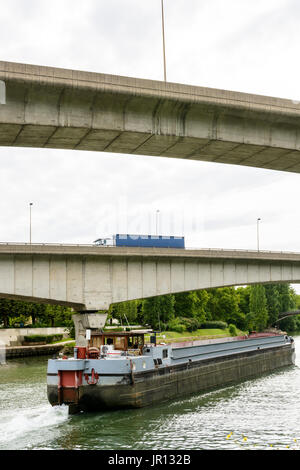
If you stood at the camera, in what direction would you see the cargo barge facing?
facing away from the viewer and to the right of the viewer

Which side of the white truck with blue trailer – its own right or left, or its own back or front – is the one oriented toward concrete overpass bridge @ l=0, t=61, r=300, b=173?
left

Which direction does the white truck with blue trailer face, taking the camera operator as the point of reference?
facing to the left of the viewer

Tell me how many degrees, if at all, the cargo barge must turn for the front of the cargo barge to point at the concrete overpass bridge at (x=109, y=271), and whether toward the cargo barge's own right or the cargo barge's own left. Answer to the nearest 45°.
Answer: approximately 45° to the cargo barge's own left

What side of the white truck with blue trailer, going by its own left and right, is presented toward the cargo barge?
left

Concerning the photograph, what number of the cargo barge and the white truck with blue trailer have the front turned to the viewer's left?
1
